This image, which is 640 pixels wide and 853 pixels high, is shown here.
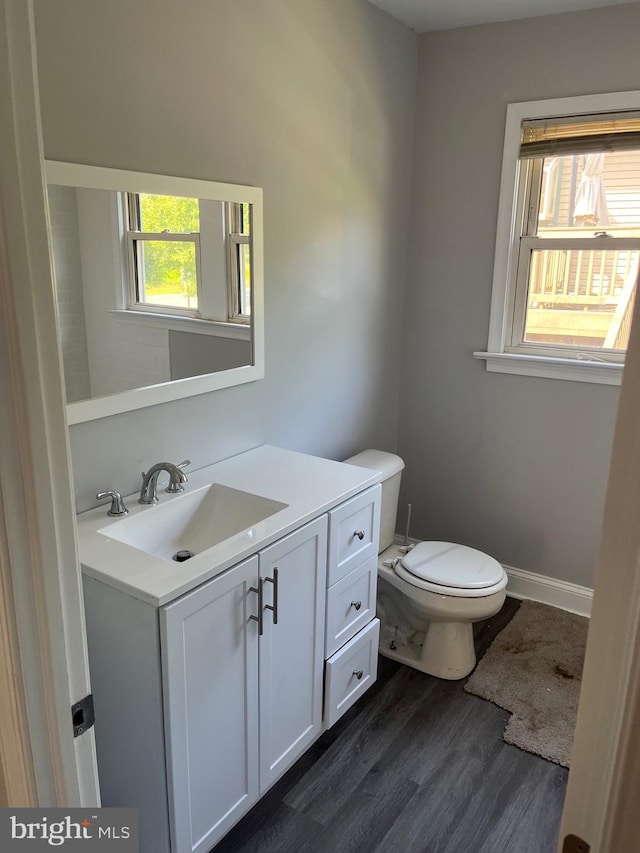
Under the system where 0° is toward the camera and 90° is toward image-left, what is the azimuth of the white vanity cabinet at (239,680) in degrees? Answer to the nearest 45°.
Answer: approximately 315°

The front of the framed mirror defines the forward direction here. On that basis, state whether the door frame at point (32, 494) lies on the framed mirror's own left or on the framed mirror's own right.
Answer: on the framed mirror's own right

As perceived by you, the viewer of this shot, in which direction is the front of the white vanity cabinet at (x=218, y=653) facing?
facing the viewer and to the right of the viewer

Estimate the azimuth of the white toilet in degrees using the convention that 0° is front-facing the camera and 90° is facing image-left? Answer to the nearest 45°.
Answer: approximately 315°

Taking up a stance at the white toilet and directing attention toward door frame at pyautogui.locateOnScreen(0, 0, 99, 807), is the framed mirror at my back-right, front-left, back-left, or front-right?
front-right

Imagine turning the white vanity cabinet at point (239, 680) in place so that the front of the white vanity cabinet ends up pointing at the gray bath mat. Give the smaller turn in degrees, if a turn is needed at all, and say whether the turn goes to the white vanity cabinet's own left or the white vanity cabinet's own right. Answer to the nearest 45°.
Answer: approximately 90° to the white vanity cabinet's own left

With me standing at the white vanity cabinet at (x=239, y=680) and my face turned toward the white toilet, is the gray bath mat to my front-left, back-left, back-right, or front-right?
front-right

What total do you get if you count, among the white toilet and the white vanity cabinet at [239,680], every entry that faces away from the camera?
0

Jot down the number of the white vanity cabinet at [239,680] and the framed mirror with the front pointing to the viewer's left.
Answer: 0

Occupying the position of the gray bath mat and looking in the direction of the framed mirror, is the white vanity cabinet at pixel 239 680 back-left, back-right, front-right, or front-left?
front-left
